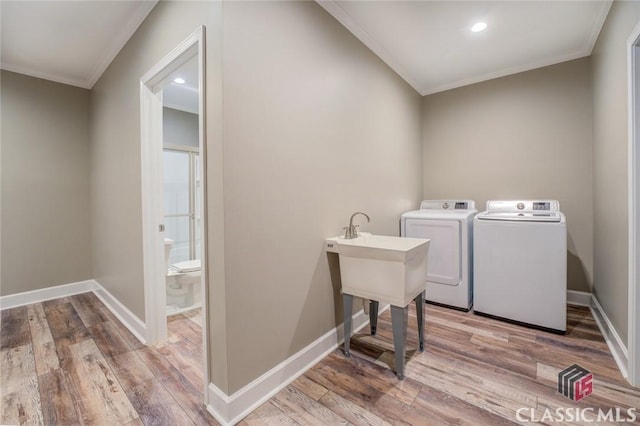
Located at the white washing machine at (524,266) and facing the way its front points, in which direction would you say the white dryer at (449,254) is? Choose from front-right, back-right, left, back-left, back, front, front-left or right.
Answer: right

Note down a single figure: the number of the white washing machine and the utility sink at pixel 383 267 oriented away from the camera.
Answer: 0

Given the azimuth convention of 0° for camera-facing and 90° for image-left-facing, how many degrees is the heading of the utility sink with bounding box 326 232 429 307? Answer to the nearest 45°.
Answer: approximately 315°

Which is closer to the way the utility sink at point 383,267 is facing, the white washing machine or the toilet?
the white washing machine

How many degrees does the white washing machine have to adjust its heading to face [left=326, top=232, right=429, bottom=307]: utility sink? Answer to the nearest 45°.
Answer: approximately 45° to its right

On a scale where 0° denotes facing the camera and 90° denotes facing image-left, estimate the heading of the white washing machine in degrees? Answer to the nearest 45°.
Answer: approximately 0°

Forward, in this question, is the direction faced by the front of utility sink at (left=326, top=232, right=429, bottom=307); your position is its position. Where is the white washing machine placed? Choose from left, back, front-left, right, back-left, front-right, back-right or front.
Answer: left

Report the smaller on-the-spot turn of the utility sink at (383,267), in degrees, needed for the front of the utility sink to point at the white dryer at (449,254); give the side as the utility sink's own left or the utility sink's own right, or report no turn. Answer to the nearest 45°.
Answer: approximately 90° to the utility sink's own left

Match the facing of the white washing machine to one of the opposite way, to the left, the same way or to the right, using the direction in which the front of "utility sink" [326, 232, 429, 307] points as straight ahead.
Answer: to the right
